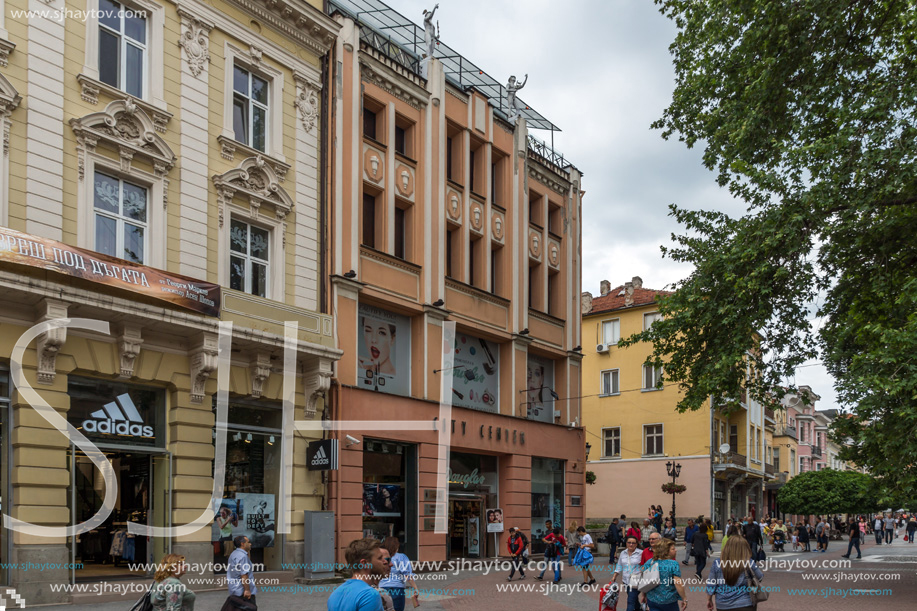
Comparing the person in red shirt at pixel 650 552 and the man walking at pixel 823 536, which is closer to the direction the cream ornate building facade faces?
the person in red shirt

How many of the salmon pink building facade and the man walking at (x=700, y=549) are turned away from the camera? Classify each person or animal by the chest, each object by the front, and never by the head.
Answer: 1

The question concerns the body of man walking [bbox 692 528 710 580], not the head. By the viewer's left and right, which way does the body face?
facing away from the viewer
